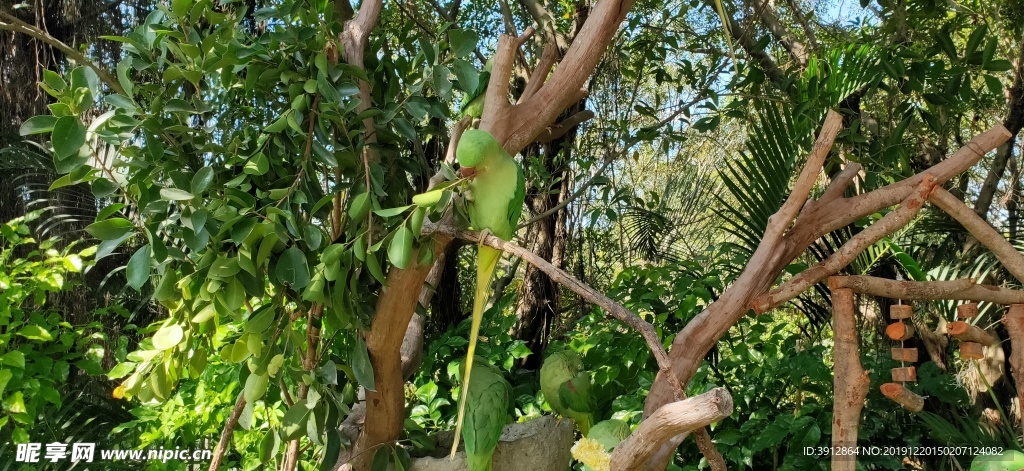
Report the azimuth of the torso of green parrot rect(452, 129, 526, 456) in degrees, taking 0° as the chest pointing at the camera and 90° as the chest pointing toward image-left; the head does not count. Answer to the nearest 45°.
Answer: approximately 45°
